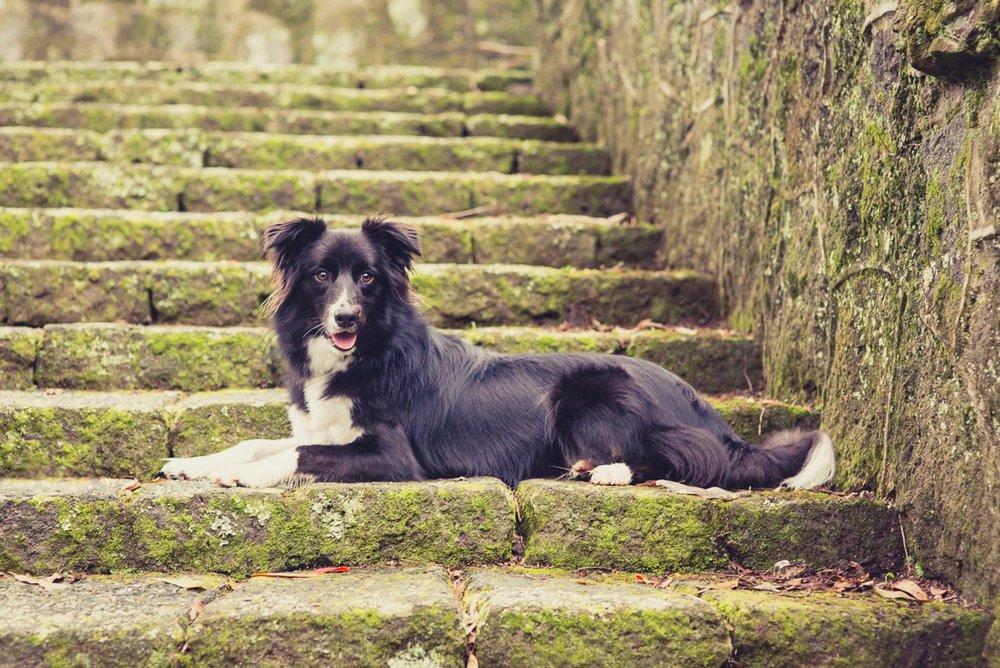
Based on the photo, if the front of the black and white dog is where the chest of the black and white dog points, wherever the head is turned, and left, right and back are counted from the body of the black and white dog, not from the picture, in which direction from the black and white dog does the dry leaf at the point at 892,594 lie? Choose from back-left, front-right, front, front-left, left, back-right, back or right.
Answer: back-left

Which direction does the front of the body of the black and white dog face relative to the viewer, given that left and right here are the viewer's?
facing to the left of the viewer

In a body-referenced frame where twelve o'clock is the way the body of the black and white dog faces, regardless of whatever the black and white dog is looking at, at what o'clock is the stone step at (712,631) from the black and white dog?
The stone step is roughly at 8 o'clock from the black and white dog.

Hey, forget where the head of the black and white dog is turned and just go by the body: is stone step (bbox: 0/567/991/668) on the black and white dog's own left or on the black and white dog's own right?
on the black and white dog's own left

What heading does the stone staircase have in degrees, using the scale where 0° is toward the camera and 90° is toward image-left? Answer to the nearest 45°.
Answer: approximately 0°
